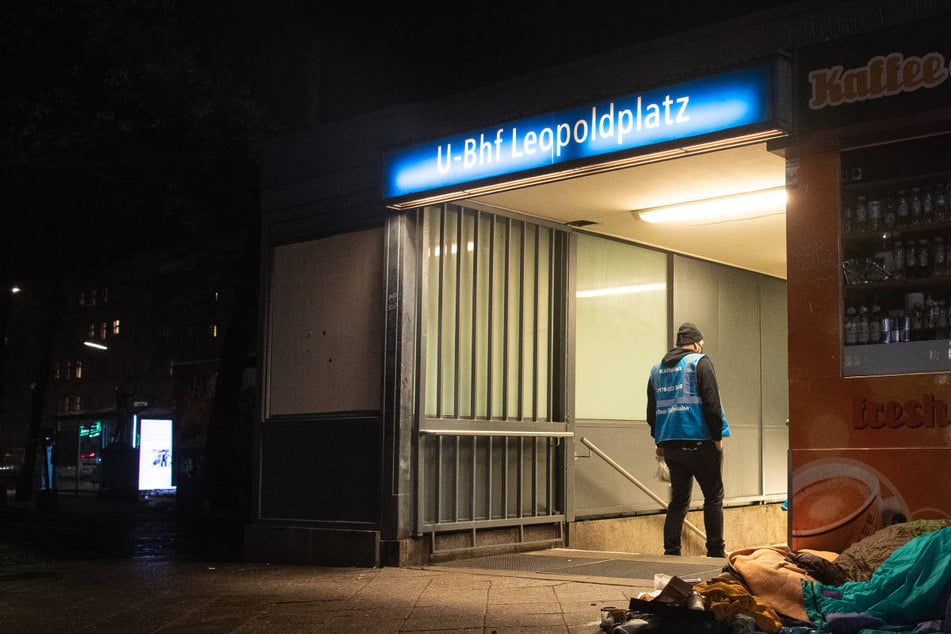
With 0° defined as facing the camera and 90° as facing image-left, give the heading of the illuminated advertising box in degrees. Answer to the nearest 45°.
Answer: approximately 0°

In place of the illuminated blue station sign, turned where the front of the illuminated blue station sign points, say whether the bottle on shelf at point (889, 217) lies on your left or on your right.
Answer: on your left

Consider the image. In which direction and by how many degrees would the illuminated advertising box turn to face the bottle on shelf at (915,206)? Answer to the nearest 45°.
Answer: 0° — it already faces it

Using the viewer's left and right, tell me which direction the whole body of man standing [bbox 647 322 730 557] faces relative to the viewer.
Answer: facing away from the viewer and to the right of the viewer

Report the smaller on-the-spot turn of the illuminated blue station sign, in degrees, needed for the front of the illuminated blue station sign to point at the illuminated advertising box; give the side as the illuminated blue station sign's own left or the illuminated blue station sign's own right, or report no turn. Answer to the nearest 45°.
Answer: approximately 90° to the illuminated blue station sign's own right

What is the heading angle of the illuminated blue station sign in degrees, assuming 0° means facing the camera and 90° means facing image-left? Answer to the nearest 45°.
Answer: approximately 45°

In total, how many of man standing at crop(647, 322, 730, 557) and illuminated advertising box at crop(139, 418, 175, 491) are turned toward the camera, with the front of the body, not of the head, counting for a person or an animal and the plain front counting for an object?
1

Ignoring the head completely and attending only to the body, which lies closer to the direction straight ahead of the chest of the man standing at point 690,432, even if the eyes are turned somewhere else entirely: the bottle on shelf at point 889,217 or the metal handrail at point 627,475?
the metal handrail

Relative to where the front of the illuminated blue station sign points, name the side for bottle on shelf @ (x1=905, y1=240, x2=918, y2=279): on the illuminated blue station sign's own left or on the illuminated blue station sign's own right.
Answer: on the illuminated blue station sign's own left

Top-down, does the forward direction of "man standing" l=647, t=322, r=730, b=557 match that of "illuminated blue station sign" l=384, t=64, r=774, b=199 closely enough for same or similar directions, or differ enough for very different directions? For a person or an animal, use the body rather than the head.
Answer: very different directions
